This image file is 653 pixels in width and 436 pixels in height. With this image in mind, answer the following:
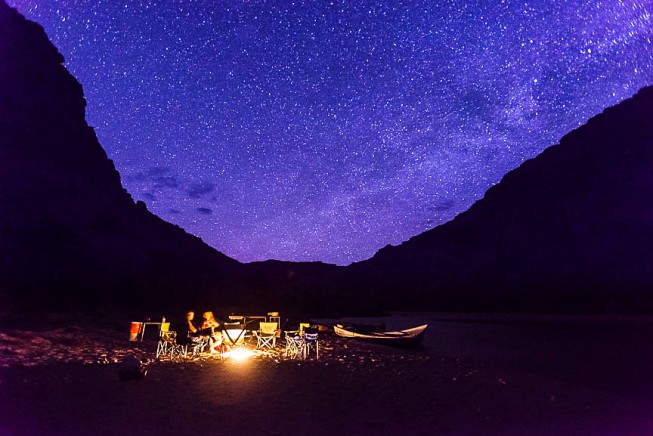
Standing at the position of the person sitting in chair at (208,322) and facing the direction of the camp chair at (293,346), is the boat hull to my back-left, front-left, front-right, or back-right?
front-left
